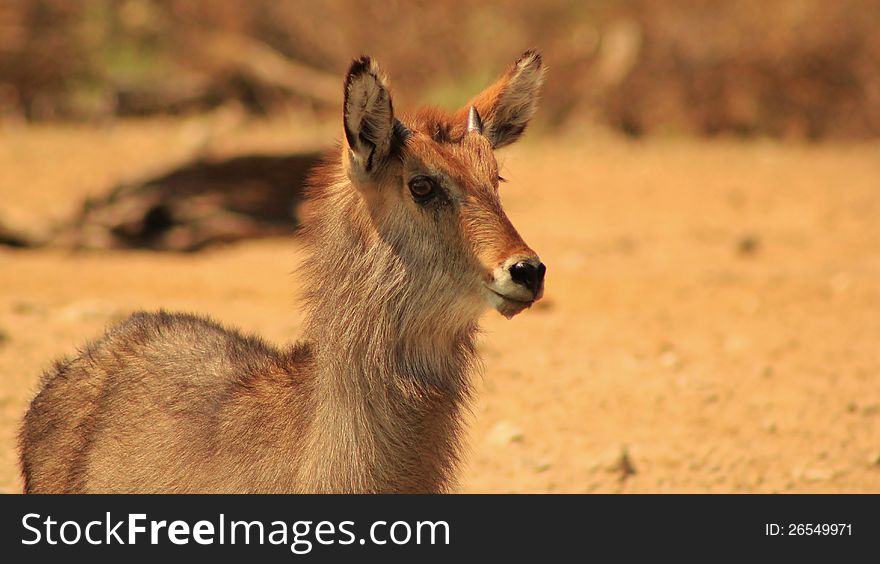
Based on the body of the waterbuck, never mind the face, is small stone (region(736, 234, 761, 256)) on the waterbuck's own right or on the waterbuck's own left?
on the waterbuck's own left

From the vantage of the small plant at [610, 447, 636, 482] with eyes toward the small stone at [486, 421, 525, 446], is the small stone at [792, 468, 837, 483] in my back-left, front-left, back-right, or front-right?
back-right

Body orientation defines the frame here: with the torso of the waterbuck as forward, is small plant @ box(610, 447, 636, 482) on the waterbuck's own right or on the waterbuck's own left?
on the waterbuck's own left

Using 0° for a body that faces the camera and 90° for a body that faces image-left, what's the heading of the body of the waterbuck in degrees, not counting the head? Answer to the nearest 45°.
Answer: approximately 315°
